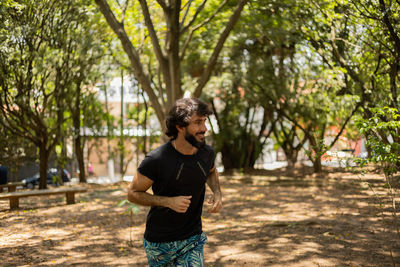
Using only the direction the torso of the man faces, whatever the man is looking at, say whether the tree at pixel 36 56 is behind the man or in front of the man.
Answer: behind

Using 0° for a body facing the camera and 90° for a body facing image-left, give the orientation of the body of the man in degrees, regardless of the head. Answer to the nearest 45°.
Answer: approximately 315°

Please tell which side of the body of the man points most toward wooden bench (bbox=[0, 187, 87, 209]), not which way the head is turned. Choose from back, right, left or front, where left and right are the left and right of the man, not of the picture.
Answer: back

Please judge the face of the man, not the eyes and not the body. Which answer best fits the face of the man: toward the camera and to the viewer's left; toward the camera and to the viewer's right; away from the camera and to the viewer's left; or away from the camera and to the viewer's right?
toward the camera and to the viewer's right
